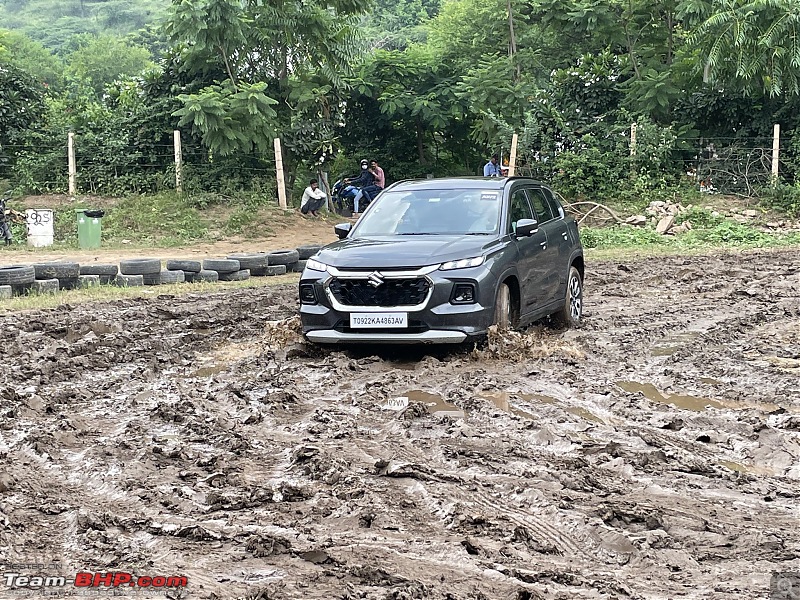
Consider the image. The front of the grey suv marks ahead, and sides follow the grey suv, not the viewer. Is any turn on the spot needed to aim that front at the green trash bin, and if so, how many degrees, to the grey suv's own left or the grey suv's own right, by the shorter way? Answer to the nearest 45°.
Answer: approximately 90° to the grey suv's own right

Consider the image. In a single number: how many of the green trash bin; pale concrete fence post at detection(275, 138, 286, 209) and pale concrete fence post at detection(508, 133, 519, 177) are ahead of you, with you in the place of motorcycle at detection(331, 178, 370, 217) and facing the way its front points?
2

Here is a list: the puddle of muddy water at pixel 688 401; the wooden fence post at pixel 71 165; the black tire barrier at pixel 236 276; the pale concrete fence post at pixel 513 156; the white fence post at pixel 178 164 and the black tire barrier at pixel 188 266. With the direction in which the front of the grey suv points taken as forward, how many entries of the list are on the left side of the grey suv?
1

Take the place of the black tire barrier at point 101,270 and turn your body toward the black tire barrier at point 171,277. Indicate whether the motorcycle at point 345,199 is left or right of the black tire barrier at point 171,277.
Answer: left

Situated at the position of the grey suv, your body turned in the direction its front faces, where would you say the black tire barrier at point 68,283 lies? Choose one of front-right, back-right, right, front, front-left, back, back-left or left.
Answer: right

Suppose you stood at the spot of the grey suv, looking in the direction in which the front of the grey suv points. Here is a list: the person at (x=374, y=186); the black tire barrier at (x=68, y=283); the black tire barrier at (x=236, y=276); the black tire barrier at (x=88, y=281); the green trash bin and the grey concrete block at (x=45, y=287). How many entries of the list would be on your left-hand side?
0

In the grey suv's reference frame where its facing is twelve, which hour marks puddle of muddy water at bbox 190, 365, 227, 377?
The puddle of muddy water is roughly at 1 o'clock from the grey suv.

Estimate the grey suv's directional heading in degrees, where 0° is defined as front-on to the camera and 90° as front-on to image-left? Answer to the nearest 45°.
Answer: approximately 45°

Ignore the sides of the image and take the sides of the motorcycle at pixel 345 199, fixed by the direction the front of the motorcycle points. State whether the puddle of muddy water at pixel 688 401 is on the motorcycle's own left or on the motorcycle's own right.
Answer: on the motorcycle's own left

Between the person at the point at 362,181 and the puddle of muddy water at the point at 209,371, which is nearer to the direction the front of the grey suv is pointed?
the puddle of muddy water

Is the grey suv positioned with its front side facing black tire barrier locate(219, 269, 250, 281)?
no

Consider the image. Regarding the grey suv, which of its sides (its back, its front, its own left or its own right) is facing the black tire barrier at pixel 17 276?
right

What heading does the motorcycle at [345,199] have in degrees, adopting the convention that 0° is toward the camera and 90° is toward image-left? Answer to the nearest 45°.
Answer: approximately 45°

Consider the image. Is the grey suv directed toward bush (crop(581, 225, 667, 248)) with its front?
no

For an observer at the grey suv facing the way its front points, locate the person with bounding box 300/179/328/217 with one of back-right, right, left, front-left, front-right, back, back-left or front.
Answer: back-right

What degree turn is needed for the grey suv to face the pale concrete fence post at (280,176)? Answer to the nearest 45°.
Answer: approximately 135° to its right

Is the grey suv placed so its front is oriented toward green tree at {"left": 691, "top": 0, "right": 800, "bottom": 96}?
no

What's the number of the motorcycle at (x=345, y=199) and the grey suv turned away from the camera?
0
